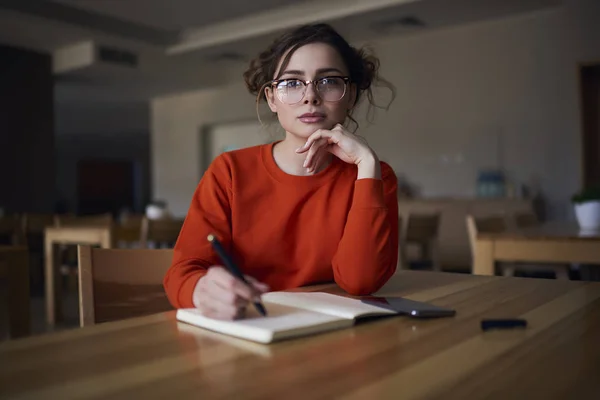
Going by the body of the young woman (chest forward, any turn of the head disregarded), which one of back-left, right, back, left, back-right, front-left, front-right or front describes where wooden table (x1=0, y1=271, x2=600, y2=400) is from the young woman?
front

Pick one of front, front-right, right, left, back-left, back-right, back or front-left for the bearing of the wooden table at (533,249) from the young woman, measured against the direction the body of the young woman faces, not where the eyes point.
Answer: back-left

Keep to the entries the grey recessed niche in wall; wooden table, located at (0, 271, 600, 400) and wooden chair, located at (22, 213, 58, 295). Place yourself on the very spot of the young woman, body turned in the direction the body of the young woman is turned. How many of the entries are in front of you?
1

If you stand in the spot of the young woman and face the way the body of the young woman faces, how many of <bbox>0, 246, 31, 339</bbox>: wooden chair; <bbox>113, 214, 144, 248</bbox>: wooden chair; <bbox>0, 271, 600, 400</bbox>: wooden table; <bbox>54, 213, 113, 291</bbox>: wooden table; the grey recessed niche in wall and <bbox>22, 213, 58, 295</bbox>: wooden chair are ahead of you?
1

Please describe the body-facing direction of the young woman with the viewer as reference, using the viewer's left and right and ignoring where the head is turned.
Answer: facing the viewer

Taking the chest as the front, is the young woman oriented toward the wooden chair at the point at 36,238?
no

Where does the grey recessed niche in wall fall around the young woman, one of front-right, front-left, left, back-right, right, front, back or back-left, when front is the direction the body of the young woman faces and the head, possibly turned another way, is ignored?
back

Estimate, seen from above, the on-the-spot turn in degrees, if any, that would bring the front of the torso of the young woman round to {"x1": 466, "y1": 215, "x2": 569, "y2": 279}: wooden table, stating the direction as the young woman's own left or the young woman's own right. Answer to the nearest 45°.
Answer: approximately 135° to the young woman's own left

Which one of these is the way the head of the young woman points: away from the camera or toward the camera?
toward the camera

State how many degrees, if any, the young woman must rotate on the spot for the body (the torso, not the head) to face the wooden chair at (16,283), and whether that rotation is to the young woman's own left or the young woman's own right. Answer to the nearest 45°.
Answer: approximately 135° to the young woman's own right

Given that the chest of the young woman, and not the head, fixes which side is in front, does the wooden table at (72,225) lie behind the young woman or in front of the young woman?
behind
